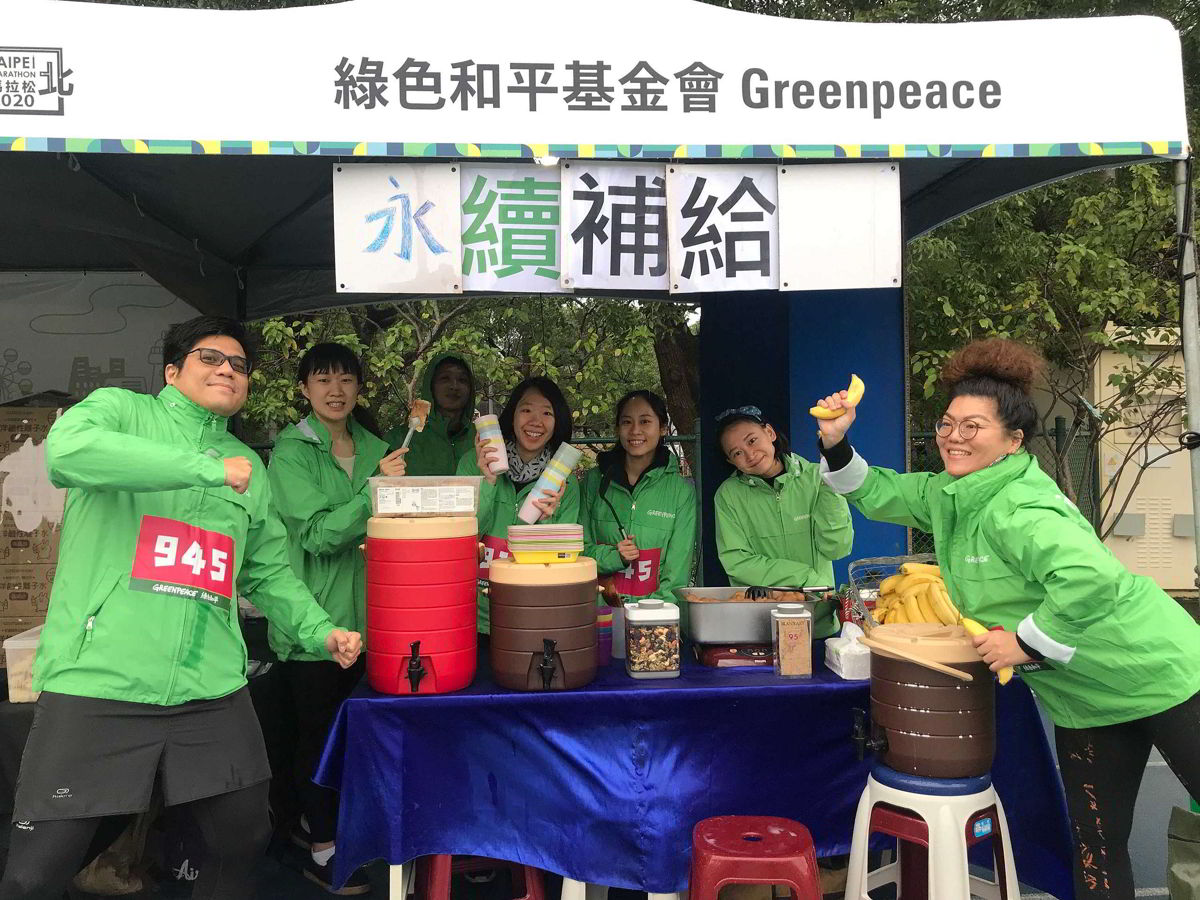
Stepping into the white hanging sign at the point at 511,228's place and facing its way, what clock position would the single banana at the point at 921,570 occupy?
The single banana is roughly at 9 o'clock from the white hanging sign.

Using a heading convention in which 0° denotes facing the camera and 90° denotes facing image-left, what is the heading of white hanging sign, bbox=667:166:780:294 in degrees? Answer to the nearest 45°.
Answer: approximately 0°

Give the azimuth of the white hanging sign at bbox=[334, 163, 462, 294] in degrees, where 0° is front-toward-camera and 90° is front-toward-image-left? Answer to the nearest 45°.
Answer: approximately 0°

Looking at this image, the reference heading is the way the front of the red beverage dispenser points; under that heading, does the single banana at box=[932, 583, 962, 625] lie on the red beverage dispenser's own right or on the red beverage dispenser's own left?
on the red beverage dispenser's own left
